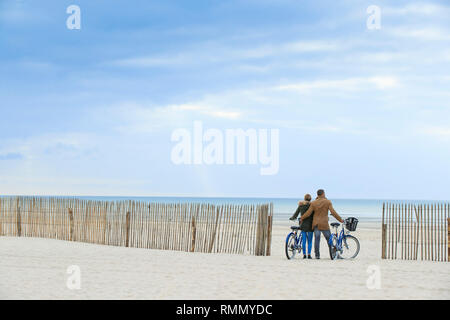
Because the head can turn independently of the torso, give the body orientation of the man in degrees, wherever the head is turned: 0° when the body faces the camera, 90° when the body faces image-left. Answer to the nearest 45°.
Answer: approximately 180°

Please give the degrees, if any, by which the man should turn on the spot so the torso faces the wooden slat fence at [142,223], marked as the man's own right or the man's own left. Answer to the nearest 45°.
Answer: approximately 45° to the man's own left

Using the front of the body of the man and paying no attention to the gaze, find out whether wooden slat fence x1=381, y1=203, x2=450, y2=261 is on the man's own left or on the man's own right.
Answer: on the man's own right

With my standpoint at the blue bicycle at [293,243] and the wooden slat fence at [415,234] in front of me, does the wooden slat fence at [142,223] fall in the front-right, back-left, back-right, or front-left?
back-left
